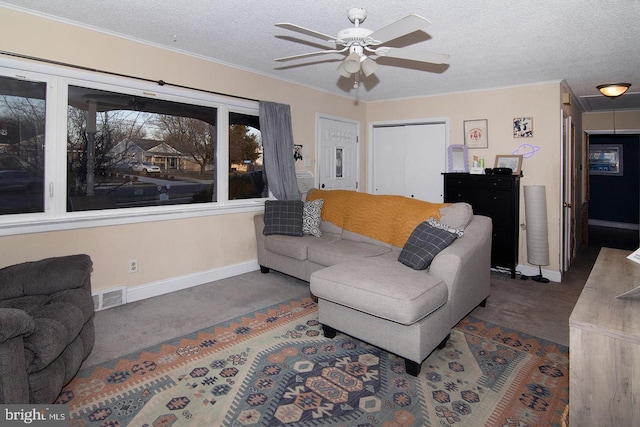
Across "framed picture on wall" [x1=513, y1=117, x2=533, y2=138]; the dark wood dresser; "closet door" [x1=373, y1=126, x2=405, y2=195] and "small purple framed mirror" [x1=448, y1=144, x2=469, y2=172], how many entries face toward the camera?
4

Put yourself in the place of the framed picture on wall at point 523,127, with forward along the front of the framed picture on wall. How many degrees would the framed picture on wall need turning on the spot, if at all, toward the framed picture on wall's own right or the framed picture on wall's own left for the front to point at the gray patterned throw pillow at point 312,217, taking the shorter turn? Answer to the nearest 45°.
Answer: approximately 45° to the framed picture on wall's own right

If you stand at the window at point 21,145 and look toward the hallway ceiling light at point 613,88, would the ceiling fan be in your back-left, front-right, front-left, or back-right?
front-right

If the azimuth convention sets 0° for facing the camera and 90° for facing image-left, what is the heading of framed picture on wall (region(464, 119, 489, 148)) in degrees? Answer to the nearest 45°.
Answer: approximately 0°

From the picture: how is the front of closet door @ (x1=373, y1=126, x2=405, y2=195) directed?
toward the camera

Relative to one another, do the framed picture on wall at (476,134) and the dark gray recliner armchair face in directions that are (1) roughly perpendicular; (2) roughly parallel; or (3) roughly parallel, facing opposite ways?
roughly perpendicular

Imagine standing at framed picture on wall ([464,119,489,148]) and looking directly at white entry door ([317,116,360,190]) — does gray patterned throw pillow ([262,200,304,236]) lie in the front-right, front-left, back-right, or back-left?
front-left

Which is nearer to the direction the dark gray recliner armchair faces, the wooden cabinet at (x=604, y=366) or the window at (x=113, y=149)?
the wooden cabinet

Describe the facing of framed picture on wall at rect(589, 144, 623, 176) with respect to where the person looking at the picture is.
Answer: facing the viewer

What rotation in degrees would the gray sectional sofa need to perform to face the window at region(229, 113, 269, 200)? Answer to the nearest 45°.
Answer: approximately 90° to its right

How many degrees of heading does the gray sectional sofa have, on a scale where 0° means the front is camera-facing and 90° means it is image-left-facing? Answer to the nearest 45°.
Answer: approximately 45°

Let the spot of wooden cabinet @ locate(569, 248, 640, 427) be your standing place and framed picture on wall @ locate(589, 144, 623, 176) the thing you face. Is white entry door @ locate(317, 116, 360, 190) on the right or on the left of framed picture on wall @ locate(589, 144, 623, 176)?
left

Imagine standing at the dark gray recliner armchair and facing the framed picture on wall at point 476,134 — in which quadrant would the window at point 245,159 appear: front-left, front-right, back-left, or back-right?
front-left

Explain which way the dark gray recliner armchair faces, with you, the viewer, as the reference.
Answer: facing the viewer and to the right of the viewer

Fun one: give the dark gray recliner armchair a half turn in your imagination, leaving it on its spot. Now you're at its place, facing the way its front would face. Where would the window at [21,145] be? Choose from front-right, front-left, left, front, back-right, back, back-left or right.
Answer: front-right

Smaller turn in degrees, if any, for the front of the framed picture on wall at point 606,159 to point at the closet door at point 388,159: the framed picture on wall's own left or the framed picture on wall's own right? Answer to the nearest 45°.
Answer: approximately 45° to the framed picture on wall's own right
